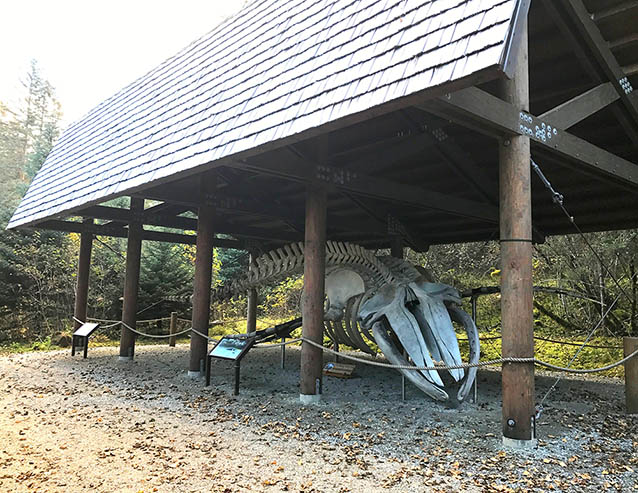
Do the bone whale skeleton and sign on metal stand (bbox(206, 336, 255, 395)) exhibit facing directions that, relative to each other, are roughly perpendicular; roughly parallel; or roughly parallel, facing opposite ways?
roughly perpendicular

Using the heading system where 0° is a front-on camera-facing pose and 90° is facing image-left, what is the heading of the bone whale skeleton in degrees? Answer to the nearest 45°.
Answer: approximately 315°

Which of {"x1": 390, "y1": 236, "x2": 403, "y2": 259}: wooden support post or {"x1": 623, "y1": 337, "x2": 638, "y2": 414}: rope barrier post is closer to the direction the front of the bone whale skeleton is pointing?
the rope barrier post

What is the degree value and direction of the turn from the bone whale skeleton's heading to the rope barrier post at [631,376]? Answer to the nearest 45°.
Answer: approximately 45° to its left

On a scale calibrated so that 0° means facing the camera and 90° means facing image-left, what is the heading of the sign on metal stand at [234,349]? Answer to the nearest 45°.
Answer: approximately 45°

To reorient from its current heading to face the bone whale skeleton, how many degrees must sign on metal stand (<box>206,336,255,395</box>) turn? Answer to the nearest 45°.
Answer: approximately 135° to its left

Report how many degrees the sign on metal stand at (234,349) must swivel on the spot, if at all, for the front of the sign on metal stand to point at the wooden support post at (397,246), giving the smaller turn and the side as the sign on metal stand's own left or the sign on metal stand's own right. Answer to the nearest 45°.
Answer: approximately 180°
